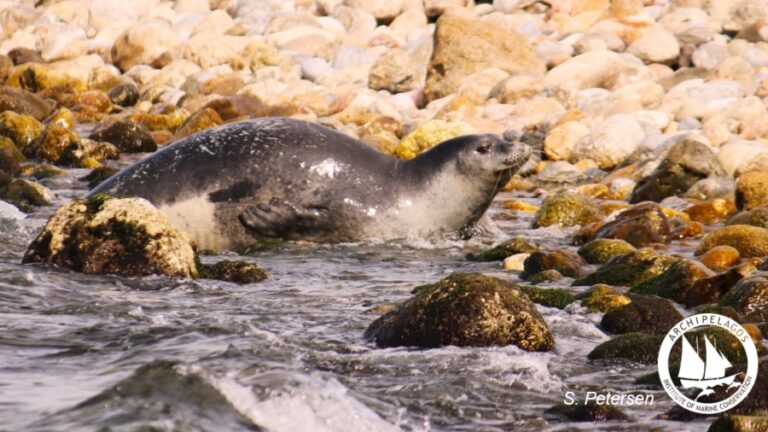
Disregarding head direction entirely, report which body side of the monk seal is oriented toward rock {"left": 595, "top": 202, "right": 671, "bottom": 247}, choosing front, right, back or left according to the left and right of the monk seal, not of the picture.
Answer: front

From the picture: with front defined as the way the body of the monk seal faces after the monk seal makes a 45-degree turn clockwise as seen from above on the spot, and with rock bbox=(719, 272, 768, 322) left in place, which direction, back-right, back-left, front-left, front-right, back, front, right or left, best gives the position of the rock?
front

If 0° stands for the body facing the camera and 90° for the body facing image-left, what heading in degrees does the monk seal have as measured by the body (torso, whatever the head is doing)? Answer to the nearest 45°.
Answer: approximately 270°

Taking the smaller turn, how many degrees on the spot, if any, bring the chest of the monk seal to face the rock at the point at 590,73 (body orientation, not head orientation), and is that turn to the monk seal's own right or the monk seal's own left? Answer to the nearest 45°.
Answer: approximately 45° to the monk seal's own left

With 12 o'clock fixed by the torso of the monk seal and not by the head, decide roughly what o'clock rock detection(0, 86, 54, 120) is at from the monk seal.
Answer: The rock is roughly at 8 o'clock from the monk seal.

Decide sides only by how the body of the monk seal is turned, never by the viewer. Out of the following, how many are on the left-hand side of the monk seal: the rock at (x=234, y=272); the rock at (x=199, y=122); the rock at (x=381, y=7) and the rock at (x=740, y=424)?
2

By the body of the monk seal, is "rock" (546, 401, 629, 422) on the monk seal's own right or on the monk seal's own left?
on the monk seal's own right

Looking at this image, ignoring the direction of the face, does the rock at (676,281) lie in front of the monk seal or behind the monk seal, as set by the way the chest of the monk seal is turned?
in front
